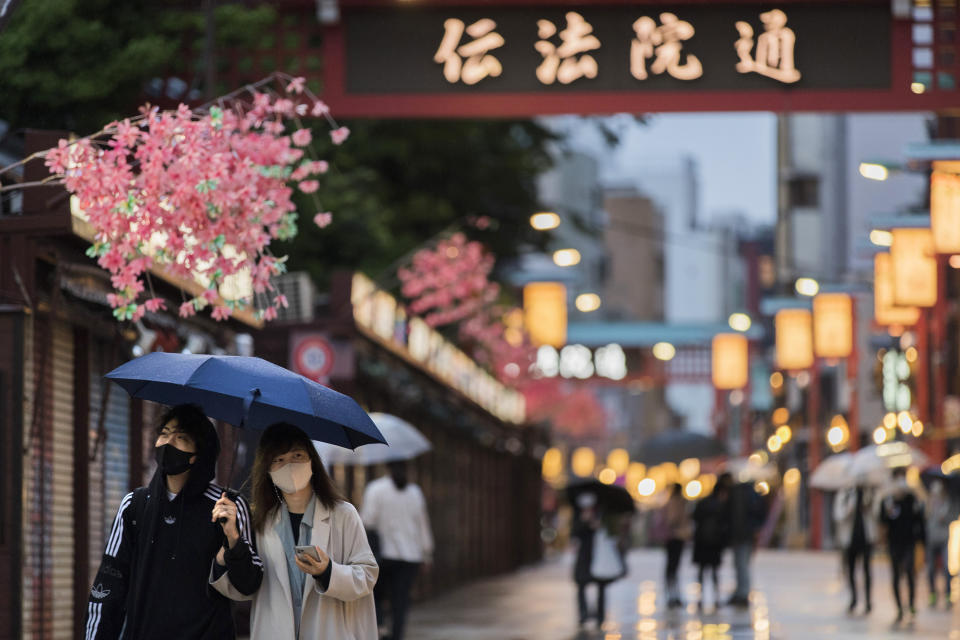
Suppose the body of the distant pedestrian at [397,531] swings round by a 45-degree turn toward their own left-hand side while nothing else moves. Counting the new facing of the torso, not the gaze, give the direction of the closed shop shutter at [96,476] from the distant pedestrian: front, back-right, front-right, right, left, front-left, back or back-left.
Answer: left

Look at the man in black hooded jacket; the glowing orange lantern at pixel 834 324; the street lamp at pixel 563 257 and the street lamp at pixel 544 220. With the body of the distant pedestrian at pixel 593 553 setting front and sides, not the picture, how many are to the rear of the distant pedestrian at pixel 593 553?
3

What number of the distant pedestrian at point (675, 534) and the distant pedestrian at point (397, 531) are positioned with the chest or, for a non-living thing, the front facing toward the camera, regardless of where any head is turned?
0

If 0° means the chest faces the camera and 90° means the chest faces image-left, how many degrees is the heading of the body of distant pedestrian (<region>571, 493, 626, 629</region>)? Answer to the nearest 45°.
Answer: approximately 0°

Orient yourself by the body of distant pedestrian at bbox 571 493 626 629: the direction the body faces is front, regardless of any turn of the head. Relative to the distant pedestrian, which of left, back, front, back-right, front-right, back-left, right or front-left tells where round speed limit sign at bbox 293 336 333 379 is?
right

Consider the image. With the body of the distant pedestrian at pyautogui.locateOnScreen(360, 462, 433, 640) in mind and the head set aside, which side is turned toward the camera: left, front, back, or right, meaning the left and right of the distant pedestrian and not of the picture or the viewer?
back

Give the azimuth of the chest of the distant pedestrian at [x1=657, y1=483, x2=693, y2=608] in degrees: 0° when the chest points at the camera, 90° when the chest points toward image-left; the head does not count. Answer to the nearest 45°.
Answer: approximately 180°

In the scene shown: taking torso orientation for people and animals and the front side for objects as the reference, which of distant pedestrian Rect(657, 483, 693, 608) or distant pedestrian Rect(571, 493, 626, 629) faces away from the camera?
distant pedestrian Rect(657, 483, 693, 608)

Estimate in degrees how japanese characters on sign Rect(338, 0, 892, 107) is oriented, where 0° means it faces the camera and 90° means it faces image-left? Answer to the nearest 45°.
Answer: approximately 0°

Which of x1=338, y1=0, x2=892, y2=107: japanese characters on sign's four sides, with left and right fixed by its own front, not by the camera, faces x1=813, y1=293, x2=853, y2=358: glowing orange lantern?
back

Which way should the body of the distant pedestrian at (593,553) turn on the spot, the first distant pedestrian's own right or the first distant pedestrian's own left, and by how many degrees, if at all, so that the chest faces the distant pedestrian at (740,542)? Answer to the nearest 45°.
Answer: approximately 135° to the first distant pedestrian's own left

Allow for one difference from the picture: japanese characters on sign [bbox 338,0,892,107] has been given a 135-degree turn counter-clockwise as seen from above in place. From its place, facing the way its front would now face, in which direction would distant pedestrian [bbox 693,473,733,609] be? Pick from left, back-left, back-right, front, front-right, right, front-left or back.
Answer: front-left

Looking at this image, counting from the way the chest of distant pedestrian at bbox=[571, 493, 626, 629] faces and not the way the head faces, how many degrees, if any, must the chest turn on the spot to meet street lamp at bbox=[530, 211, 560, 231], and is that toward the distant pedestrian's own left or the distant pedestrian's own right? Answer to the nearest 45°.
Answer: approximately 180°
